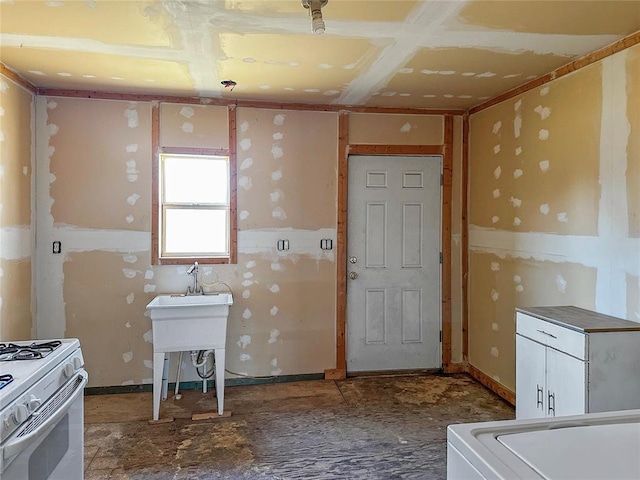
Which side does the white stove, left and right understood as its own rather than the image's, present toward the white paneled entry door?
left

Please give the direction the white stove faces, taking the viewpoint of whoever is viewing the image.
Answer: facing the viewer and to the right of the viewer

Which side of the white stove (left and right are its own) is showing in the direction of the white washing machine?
front

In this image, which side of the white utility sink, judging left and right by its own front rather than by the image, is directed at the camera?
front

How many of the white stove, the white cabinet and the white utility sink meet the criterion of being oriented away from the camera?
0

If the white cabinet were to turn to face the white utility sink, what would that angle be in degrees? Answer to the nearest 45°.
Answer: approximately 45° to its right

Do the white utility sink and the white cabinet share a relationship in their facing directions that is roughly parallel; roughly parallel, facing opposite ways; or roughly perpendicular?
roughly perpendicular

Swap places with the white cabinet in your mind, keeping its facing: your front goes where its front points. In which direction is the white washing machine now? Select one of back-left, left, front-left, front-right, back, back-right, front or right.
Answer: front-left

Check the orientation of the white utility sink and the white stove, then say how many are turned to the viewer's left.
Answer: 0

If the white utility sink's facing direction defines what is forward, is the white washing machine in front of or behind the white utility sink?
in front

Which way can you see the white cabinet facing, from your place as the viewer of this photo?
facing the viewer and to the left of the viewer

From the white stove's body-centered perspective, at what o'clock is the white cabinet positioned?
The white cabinet is roughly at 11 o'clock from the white stove.

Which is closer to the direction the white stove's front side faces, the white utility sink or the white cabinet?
the white cabinet

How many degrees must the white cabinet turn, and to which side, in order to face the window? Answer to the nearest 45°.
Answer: approximately 45° to its right

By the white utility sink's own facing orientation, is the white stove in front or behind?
in front
